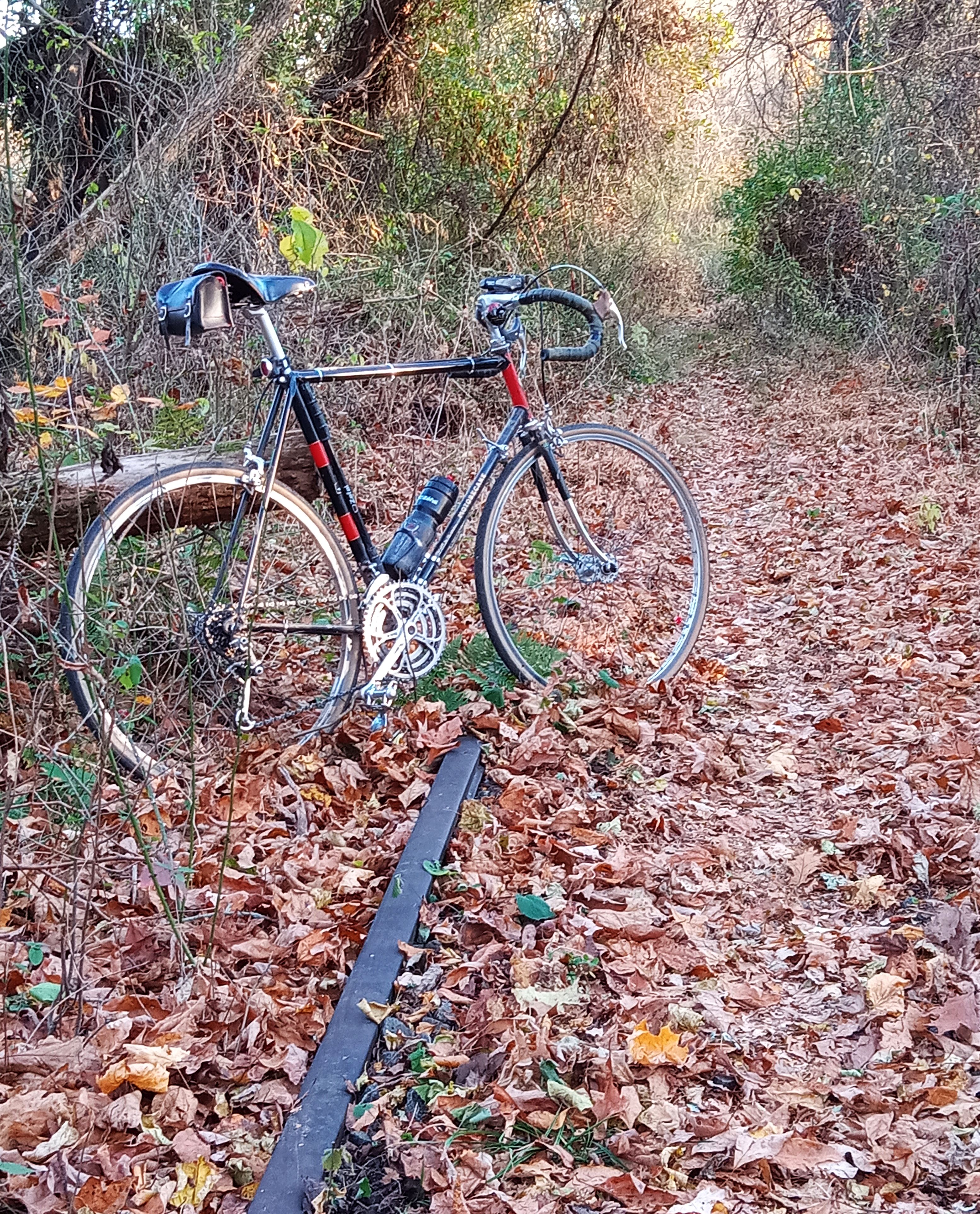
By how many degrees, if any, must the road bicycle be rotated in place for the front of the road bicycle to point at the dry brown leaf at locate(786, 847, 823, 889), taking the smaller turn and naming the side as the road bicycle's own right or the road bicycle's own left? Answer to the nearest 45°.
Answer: approximately 90° to the road bicycle's own right

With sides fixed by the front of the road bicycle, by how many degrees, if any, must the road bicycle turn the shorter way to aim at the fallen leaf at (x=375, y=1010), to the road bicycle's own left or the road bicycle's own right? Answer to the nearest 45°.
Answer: approximately 135° to the road bicycle's own right

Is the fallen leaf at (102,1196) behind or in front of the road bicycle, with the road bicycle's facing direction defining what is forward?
behind

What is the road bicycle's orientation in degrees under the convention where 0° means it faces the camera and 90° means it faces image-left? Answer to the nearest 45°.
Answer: approximately 225°

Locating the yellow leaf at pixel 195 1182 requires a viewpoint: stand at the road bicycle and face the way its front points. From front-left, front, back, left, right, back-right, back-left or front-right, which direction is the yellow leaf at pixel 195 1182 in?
back-right

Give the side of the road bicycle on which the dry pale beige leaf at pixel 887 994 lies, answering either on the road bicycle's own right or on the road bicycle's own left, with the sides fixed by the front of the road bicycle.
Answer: on the road bicycle's own right

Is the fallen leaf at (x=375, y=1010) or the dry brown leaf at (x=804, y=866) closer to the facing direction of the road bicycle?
the dry brown leaf

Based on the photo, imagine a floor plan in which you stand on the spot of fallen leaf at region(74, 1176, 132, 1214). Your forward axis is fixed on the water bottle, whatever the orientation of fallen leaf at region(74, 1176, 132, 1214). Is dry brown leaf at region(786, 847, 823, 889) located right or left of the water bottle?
right

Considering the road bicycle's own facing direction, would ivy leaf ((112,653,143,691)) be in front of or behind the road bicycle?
behind
